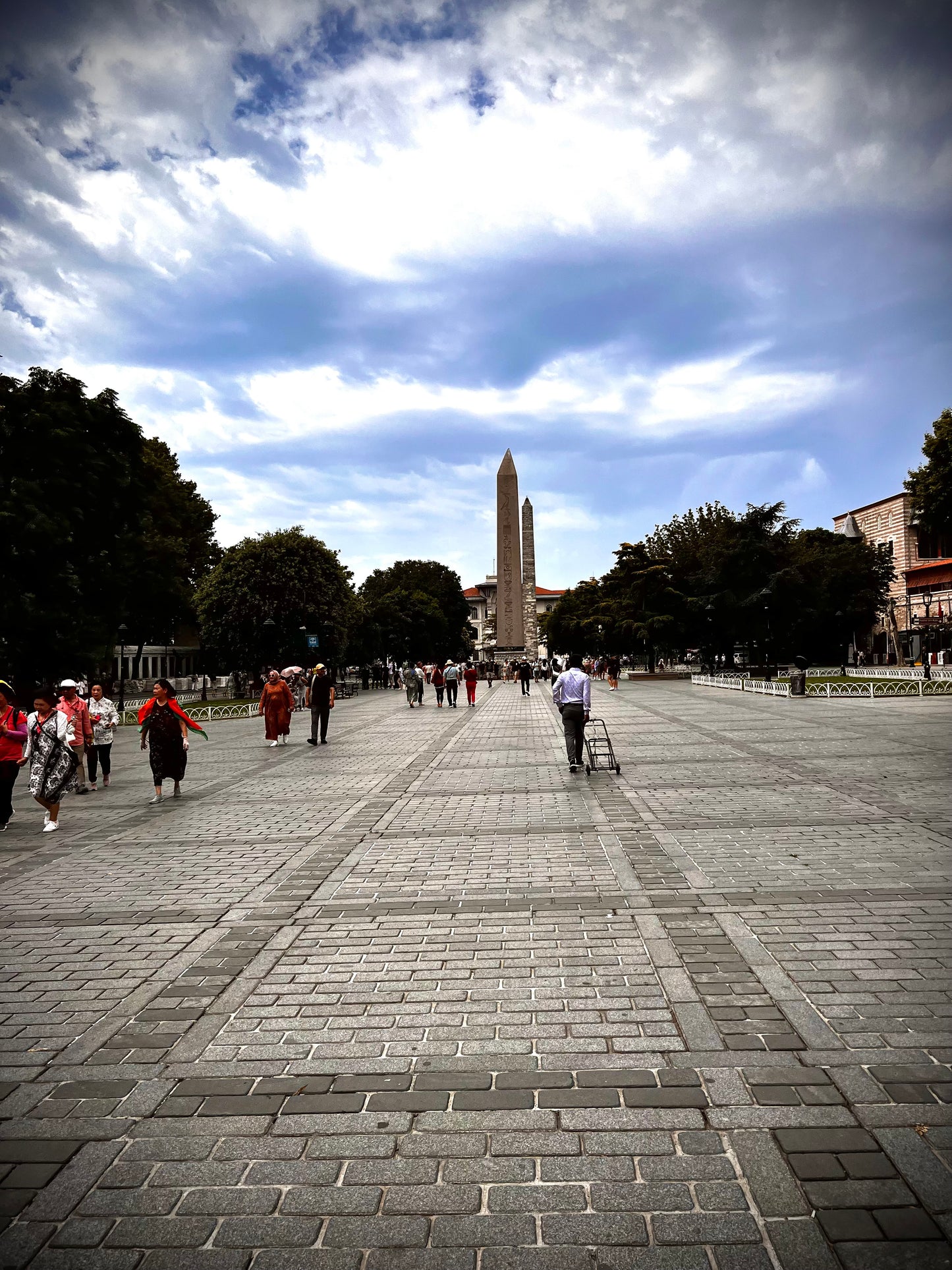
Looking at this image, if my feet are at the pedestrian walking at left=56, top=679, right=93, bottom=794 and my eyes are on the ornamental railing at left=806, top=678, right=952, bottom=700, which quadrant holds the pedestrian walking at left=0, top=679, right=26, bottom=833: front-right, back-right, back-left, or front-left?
back-right

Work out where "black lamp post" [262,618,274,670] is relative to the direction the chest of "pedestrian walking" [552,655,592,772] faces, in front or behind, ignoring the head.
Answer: in front

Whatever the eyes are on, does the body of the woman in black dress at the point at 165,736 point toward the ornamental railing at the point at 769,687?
no

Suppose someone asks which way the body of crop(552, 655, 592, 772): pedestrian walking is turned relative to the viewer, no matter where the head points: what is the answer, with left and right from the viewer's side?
facing away from the viewer

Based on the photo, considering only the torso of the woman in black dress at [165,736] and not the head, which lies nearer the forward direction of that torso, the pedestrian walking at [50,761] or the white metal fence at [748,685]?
the pedestrian walking

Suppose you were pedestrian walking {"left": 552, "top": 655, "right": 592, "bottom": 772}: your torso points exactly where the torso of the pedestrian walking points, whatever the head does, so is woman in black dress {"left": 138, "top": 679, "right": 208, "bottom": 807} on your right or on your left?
on your left

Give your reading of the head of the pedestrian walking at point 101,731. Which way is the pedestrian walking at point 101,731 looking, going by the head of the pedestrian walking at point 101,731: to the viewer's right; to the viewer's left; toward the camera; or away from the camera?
toward the camera

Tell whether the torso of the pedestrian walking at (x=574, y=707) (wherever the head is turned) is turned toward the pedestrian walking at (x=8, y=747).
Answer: no

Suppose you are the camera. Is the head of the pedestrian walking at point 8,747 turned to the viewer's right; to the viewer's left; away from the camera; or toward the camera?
toward the camera

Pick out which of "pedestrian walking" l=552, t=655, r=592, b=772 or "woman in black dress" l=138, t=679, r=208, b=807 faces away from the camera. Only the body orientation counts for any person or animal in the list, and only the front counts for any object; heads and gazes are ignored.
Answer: the pedestrian walking

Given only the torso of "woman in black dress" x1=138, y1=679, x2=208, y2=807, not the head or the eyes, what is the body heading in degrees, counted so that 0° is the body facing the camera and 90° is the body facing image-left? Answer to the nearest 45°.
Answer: approximately 45°

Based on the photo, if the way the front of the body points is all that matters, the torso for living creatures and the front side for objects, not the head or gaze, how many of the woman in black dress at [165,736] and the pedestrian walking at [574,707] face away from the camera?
1

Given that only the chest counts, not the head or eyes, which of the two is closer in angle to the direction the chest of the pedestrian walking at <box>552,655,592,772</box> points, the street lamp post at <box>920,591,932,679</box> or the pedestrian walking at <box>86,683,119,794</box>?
the street lamp post

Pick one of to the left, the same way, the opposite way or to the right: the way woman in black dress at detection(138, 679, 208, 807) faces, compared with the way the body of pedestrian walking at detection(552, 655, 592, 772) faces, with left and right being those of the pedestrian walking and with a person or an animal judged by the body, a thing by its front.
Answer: the opposite way

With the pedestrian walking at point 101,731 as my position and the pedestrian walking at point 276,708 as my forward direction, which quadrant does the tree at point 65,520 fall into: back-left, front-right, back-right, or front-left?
front-left

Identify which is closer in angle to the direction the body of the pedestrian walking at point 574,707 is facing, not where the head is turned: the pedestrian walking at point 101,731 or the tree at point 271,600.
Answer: the tree

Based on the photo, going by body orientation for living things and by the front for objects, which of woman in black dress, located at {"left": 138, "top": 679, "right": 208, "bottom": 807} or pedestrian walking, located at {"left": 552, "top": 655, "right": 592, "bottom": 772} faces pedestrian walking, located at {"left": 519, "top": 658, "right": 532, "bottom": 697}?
pedestrian walking, located at {"left": 552, "top": 655, "right": 592, "bottom": 772}

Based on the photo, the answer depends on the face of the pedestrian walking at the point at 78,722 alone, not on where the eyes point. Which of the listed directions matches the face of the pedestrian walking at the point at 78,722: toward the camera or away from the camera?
toward the camera

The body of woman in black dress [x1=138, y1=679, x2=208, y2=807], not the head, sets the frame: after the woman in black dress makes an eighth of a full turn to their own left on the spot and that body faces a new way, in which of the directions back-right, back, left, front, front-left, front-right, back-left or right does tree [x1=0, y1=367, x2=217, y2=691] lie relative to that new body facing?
back
